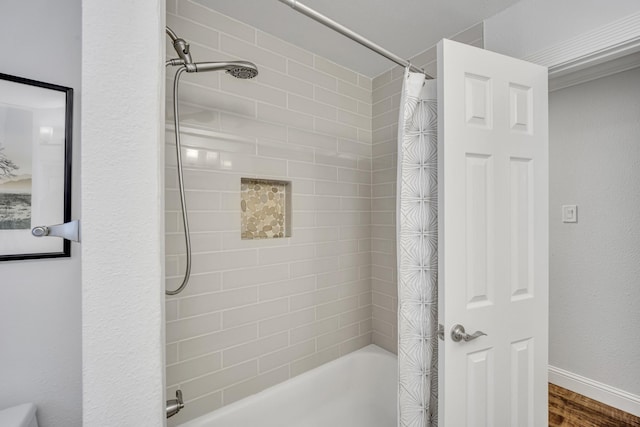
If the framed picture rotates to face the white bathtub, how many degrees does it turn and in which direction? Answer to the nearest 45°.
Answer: approximately 45° to its left

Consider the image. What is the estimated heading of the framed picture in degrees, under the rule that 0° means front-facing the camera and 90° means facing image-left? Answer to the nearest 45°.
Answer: approximately 315°

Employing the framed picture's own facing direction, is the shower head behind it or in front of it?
in front

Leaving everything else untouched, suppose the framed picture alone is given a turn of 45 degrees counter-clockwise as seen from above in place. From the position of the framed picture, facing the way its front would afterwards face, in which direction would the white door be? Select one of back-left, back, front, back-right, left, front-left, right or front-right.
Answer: front-right

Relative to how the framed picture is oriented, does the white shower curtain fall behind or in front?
in front
